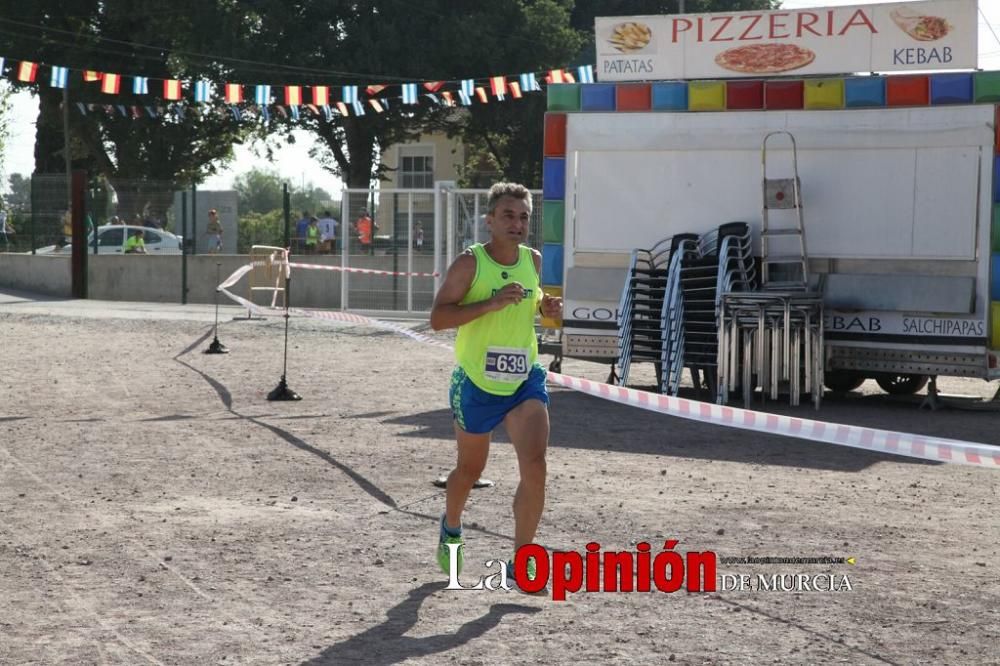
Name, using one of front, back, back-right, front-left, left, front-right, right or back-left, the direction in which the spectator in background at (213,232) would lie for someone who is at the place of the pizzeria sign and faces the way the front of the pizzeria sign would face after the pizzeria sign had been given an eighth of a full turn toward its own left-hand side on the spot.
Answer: back

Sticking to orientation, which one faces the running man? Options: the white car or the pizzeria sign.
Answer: the pizzeria sign

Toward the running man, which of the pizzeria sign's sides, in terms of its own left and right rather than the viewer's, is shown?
front

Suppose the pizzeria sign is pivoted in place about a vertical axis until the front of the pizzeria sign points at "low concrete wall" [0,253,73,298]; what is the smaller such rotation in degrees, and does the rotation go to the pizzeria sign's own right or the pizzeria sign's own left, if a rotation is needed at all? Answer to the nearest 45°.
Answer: approximately 135° to the pizzeria sign's own right

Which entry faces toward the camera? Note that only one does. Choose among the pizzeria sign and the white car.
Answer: the pizzeria sign

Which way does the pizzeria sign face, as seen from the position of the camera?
facing the viewer

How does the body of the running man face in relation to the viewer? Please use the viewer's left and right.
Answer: facing the viewer and to the right of the viewer

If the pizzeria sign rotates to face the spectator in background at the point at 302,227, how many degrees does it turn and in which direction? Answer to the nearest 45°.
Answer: approximately 135° to its right

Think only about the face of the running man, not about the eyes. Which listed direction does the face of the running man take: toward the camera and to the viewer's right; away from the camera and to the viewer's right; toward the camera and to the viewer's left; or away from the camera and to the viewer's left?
toward the camera and to the viewer's right

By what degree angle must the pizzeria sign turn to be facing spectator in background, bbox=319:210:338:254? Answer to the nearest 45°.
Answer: approximately 135° to its right

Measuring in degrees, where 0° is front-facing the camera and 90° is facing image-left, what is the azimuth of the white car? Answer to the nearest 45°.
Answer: approximately 90°

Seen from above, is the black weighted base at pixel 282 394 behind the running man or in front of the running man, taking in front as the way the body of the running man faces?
behind
